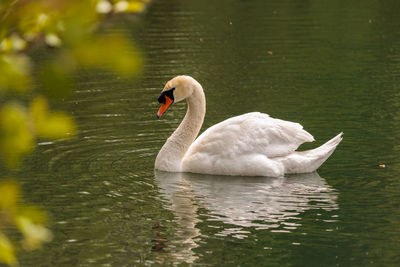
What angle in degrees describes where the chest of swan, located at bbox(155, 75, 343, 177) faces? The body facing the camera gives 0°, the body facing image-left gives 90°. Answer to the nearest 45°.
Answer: approximately 90°
